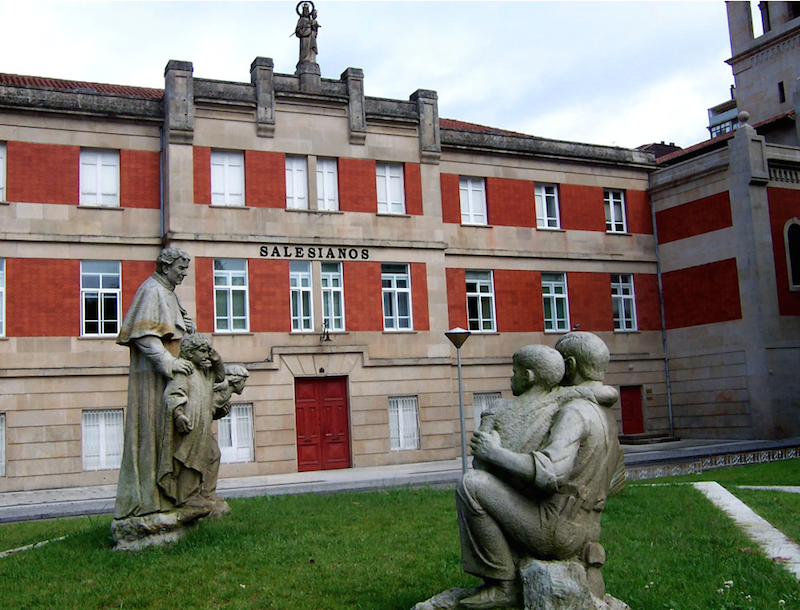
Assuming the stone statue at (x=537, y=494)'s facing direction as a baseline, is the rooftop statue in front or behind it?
in front

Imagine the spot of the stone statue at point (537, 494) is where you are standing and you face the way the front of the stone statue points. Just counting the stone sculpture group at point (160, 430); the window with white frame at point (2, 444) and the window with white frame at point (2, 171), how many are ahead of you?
3

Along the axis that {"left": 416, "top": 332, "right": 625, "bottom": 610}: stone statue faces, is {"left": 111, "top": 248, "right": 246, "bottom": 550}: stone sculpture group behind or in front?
in front

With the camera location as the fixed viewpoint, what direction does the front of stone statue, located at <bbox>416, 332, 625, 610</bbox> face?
facing away from the viewer and to the left of the viewer

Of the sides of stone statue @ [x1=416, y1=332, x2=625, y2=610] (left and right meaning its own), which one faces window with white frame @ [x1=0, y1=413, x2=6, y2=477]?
front
